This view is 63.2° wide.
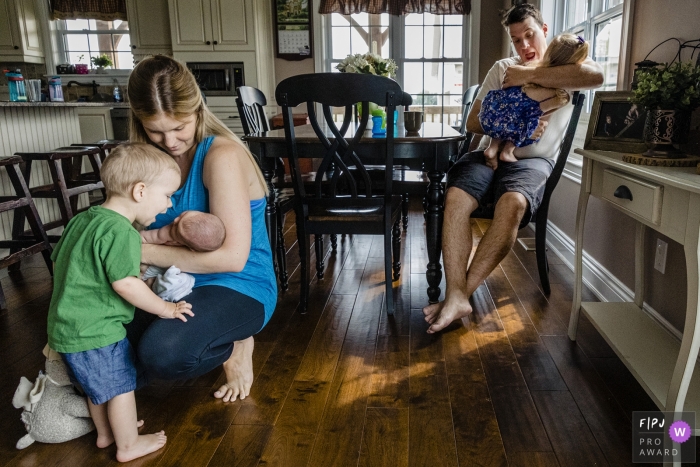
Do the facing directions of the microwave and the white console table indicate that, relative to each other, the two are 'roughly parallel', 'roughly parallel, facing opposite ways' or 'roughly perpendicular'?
roughly perpendicular

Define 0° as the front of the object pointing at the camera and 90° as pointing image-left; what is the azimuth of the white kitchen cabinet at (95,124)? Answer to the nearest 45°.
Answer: approximately 0°

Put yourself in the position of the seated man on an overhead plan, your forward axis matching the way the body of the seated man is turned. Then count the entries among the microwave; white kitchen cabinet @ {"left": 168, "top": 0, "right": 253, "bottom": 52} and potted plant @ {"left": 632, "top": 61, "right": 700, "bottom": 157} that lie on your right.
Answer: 2

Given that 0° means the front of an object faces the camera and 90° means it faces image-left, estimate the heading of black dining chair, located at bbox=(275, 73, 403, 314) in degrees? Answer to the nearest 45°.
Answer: approximately 180°

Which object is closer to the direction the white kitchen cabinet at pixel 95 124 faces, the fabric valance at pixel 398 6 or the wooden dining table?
the wooden dining table

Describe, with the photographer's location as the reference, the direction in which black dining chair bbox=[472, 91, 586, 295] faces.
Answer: facing to the left of the viewer

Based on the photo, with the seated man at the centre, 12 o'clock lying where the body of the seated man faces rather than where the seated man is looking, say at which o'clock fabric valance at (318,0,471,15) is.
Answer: The fabric valance is roughly at 4 o'clock from the seated man.

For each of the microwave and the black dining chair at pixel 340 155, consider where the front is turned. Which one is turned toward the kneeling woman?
the microwave

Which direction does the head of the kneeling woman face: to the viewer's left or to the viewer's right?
to the viewer's left

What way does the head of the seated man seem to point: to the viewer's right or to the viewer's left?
to the viewer's left

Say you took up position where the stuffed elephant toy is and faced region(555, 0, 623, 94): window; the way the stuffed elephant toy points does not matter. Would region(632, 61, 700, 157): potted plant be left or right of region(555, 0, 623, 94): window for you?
right
